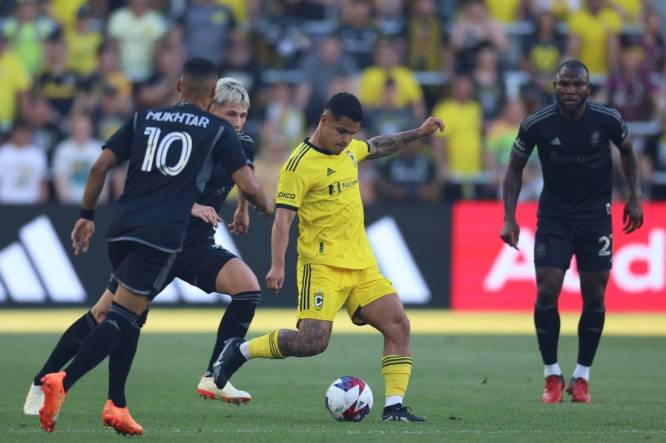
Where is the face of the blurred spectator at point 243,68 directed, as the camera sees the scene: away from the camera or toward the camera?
toward the camera

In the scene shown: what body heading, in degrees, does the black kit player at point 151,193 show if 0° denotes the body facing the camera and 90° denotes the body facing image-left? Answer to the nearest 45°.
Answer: approximately 225°

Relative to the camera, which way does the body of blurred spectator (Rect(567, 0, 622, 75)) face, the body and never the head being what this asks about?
toward the camera

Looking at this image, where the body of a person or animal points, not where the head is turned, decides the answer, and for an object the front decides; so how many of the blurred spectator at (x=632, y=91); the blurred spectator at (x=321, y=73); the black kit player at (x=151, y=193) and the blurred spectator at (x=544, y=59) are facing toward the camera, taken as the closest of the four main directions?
3

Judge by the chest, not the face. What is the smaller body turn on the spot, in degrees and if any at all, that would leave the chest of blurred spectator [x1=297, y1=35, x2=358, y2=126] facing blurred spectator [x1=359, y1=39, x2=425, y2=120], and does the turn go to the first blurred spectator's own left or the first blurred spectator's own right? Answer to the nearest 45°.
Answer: approximately 90° to the first blurred spectator's own left

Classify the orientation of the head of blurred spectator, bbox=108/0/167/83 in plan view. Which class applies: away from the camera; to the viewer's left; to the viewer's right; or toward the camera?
toward the camera

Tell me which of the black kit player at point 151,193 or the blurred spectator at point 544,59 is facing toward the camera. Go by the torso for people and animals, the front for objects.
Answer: the blurred spectator

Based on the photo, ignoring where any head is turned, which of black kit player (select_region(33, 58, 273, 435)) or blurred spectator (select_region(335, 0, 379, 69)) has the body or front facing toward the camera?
the blurred spectator

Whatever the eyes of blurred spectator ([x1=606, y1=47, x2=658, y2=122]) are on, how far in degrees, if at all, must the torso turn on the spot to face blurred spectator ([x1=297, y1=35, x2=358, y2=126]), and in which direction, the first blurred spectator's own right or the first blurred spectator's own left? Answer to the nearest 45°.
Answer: approximately 90° to the first blurred spectator's own right

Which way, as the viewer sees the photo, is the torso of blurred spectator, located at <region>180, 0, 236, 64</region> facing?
toward the camera

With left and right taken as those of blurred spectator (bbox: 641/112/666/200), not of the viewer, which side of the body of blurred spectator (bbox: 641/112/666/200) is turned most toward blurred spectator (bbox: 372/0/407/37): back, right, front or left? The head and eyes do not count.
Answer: right

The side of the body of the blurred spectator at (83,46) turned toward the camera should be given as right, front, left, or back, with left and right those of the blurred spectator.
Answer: front

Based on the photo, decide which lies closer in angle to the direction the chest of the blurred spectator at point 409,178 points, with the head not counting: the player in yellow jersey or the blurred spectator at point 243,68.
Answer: the player in yellow jersey

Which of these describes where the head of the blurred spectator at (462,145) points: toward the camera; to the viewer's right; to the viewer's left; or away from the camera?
toward the camera

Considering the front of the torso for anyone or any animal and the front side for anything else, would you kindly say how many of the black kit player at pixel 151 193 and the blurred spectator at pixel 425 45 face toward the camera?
1

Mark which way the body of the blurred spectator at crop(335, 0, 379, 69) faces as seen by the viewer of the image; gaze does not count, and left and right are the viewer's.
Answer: facing the viewer
